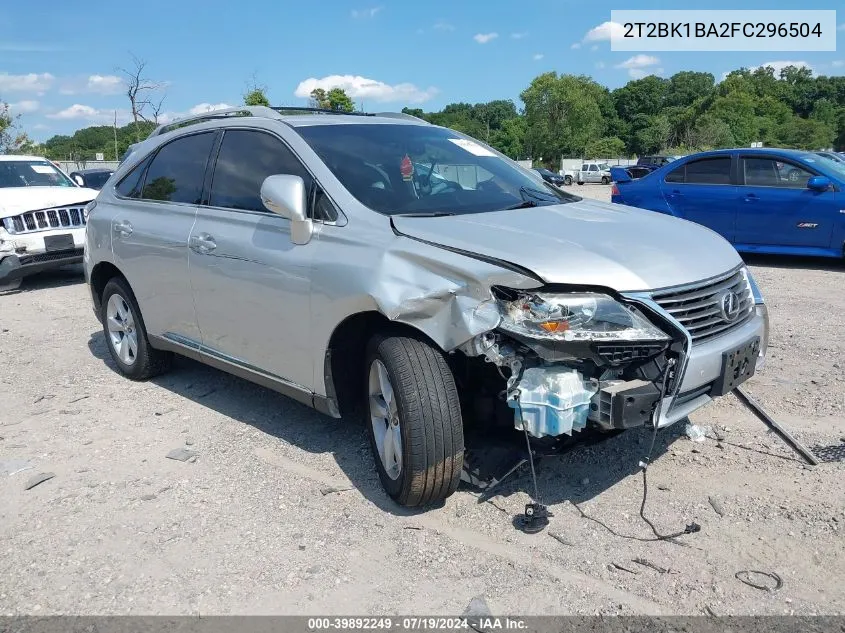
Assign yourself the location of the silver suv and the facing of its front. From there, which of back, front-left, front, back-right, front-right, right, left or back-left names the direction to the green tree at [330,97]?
back-left

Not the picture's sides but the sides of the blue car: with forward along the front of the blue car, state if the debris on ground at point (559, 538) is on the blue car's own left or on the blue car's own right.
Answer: on the blue car's own right

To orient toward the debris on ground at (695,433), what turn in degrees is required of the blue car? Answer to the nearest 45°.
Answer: approximately 90° to its right

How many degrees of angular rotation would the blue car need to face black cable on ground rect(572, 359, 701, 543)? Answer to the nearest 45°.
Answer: approximately 90° to its right

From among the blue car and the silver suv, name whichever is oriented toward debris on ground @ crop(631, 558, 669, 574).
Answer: the silver suv

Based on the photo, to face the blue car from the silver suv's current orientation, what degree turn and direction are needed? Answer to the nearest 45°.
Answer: approximately 90° to its left

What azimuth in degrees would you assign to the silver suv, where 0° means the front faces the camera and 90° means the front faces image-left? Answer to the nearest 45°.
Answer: approximately 315°

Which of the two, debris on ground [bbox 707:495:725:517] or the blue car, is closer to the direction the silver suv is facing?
the debris on ground

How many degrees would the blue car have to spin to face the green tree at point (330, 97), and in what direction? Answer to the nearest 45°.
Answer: approximately 135° to its left

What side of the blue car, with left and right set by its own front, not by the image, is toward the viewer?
right

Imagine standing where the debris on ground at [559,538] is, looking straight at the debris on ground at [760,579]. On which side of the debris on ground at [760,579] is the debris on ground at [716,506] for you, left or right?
left

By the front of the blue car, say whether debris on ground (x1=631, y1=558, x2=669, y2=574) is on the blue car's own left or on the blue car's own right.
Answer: on the blue car's own right
